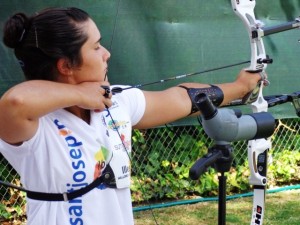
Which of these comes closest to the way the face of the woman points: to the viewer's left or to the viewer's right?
to the viewer's right

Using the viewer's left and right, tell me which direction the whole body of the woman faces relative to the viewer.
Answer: facing the viewer and to the right of the viewer

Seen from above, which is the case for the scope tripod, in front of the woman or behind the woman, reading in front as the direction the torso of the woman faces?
in front
